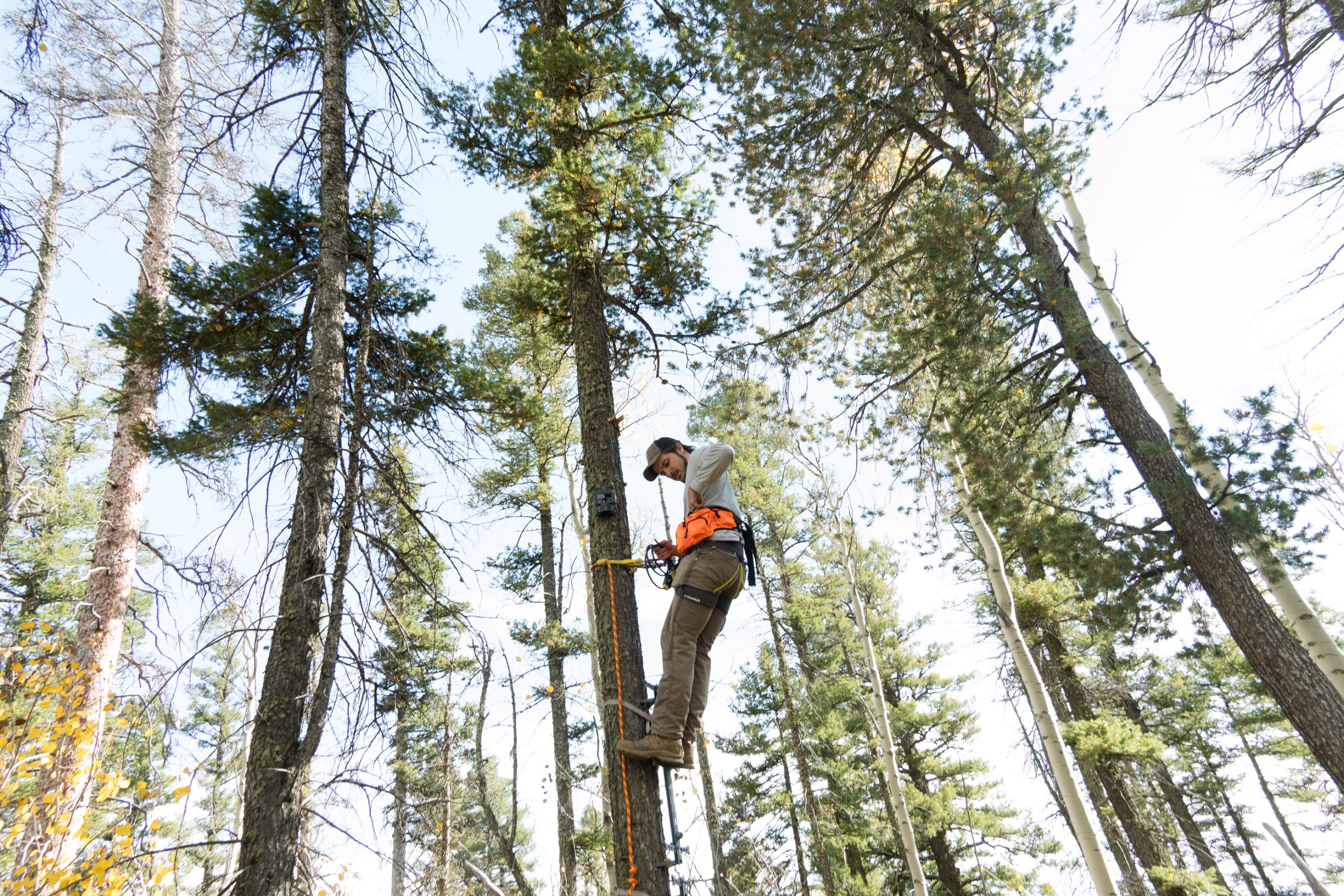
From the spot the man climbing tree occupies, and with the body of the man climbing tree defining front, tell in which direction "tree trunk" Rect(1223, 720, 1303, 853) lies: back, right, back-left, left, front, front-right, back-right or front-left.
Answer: back-right

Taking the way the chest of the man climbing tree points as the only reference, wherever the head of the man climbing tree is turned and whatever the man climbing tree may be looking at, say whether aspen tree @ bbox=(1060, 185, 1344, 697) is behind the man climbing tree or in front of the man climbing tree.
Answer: behind

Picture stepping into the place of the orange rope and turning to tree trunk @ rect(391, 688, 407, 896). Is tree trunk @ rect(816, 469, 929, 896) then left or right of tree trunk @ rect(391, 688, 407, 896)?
right

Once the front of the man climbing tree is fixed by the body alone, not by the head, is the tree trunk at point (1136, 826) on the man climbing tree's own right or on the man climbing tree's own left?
on the man climbing tree's own right

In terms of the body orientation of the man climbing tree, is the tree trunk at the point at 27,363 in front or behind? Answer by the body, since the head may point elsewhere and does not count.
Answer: in front

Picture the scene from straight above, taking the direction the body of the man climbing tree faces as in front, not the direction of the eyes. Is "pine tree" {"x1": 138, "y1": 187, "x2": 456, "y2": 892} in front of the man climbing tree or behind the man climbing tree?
in front

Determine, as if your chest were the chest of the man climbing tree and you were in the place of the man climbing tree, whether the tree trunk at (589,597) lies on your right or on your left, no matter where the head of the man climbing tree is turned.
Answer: on your right

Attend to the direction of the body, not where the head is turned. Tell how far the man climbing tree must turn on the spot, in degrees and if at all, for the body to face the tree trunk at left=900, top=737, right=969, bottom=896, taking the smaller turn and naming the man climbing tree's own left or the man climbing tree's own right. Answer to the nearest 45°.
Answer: approximately 90° to the man climbing tree's own right

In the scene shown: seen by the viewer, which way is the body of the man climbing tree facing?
to the viewer's left
